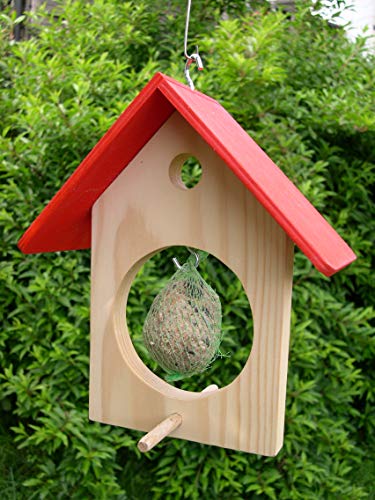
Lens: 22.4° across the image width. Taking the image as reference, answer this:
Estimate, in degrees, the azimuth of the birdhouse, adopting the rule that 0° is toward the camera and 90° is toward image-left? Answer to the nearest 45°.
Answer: approximately 45°
